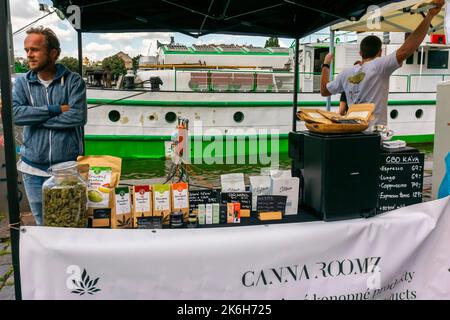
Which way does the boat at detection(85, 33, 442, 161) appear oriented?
to the viewer's left

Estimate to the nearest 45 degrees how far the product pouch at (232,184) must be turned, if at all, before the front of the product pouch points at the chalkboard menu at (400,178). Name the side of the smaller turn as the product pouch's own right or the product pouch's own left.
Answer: approximately 90° to the product pouch's own left

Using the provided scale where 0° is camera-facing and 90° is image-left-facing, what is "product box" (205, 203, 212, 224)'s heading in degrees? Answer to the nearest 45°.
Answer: approximately 0°
